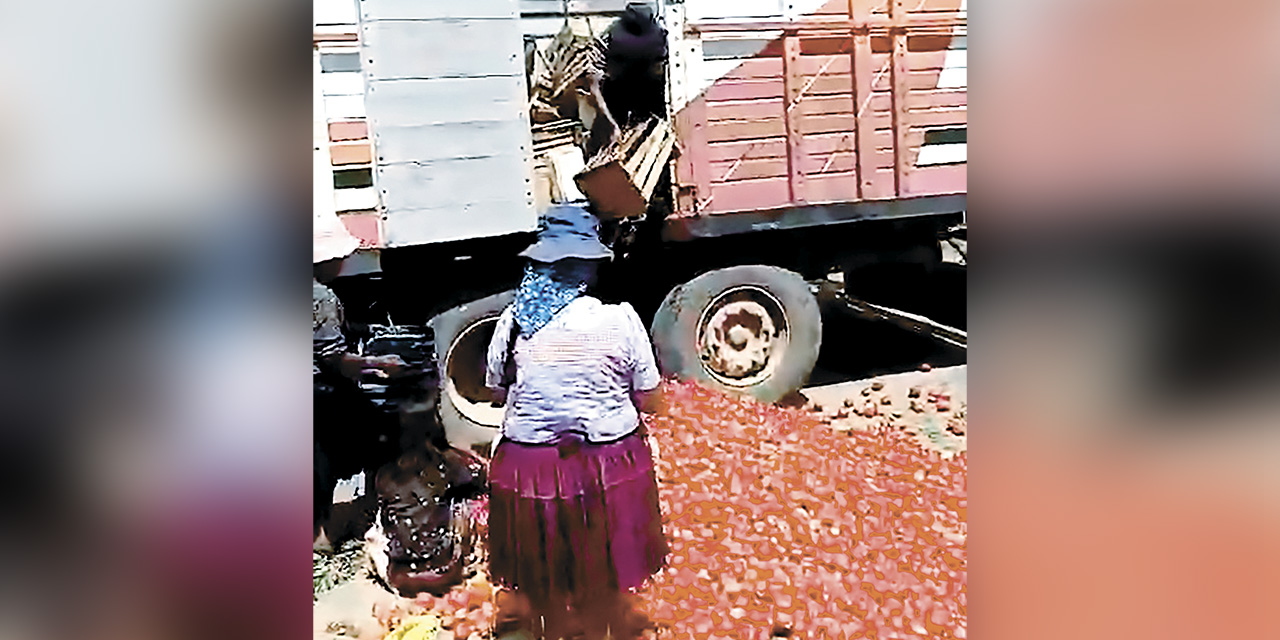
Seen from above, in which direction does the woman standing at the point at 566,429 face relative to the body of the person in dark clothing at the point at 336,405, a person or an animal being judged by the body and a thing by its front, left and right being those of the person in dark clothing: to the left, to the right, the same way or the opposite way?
to the left

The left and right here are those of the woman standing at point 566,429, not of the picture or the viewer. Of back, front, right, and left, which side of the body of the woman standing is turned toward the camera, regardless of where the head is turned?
back

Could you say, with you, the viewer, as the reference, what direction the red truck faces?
facing away from the viewer and to the right of the viewer

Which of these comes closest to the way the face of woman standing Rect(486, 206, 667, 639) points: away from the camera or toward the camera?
away from the camera

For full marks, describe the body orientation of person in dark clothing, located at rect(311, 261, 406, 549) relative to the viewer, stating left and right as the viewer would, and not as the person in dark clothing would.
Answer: facing to the right of the viewer

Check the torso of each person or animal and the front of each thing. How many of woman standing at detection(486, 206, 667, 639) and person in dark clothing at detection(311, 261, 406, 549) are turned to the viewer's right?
1
